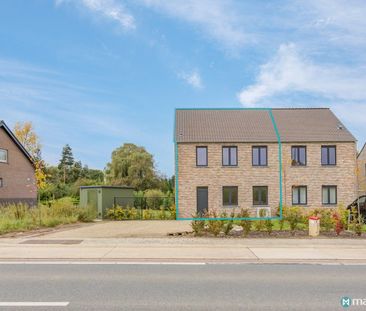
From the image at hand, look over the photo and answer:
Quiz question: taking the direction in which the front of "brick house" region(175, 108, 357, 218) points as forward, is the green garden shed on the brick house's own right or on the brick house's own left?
on the brick house's own right

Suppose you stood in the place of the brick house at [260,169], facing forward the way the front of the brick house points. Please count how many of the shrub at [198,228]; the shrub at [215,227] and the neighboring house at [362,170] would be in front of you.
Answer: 2

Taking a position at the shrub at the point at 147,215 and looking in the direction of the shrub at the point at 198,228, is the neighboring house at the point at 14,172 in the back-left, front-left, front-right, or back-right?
back-right

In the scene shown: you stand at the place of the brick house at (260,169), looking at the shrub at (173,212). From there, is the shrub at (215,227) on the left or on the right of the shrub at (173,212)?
left

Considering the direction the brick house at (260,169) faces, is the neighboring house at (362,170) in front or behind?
behind

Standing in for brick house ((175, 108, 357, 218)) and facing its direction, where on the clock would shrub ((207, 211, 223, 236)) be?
The shrub is roughly at 12 o'clock from the brick house.

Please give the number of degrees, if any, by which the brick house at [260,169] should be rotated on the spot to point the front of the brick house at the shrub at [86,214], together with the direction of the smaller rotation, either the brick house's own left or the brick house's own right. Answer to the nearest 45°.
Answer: approximately 45° to the brick house's own right

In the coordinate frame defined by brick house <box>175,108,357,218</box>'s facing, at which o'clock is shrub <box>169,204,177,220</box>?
The shrub is roughly at 2 o'clock from the brick house.

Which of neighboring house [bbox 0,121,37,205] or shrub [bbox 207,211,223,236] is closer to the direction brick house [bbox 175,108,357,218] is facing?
the shrub

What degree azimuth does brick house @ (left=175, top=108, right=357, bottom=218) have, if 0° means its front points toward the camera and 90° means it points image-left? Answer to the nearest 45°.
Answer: approximately 0°

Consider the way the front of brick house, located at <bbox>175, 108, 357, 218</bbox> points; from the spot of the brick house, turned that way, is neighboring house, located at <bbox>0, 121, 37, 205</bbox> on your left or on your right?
on your right

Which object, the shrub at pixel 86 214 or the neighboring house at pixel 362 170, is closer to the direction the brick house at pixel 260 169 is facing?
the shrub
